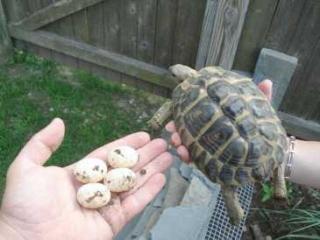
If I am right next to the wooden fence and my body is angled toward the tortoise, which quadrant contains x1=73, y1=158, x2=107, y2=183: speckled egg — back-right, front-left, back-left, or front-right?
front-right

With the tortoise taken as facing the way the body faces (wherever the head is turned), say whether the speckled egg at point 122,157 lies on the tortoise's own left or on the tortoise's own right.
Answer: on the tortoise's own left

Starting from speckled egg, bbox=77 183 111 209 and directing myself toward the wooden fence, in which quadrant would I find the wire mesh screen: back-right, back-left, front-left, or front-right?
front-right

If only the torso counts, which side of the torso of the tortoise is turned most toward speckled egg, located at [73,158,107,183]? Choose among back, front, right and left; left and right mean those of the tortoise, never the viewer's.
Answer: left

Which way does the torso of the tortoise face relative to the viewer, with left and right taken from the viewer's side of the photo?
facing away from the viewer and to the left of the viewer

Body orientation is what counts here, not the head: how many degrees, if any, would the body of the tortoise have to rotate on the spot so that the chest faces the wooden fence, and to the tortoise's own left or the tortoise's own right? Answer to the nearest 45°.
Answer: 0° — it already faces it

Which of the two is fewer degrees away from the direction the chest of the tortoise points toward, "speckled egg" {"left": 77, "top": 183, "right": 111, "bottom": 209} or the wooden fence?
the wooden fence

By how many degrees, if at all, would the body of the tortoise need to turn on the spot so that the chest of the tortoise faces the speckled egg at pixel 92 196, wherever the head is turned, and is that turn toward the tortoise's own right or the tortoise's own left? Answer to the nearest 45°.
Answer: approximately 90° to the tortoise's own left

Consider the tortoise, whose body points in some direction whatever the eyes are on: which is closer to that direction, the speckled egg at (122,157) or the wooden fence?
the wooden fence

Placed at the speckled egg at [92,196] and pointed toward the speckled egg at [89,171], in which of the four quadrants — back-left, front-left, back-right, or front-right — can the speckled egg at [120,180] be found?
front-right
